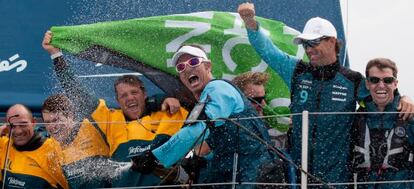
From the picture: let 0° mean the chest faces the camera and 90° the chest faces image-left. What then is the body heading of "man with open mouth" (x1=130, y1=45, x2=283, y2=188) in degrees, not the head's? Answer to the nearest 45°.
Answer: approximately 45°

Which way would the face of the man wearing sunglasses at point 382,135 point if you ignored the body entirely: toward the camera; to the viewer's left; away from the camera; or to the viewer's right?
toward the camera

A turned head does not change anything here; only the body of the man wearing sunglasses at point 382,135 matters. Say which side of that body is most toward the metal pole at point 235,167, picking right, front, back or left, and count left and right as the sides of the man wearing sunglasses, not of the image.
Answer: right

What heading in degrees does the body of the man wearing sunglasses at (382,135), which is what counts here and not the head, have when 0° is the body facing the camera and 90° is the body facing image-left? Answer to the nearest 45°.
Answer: approximately 0°

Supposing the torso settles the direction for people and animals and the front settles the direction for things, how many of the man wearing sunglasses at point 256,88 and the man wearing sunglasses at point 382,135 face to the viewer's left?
0

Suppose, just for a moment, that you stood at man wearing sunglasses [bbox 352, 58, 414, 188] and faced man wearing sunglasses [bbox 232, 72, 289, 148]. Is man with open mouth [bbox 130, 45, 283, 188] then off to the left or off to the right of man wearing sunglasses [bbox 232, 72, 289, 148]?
left

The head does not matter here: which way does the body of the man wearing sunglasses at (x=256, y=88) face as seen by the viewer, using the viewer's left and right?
facing the viewer and to the right of the viewer

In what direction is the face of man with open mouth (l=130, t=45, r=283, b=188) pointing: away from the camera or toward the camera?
toward the camera

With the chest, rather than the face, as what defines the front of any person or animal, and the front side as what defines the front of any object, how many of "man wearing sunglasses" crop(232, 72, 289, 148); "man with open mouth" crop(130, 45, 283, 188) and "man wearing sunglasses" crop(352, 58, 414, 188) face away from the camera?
0

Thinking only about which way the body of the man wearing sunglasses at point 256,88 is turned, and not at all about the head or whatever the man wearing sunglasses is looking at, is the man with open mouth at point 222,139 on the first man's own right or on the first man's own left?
on the first man's own right
